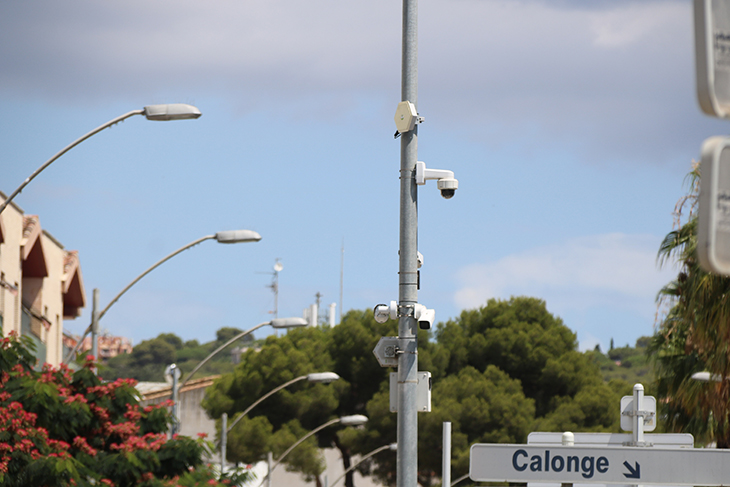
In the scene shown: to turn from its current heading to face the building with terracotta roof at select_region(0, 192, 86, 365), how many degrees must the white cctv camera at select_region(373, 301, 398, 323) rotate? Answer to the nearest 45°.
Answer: approximately 45° to its right

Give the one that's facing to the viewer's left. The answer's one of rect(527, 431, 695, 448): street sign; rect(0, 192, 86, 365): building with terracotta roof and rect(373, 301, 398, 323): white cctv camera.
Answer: the white cctv camera

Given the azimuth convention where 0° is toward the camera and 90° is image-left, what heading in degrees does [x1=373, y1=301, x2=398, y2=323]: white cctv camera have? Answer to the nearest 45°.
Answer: approximately 90°

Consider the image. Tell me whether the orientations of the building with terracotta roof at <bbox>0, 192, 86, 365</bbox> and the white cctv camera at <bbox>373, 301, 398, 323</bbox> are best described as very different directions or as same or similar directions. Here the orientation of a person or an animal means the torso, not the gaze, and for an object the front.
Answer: very different directions

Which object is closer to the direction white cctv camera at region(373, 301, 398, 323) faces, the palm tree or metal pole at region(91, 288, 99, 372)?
the metal pole

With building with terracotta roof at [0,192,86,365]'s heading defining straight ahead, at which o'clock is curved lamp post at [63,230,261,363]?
The curved lamp post is roughly at 1 o'clock from the building with terracotta roof.
